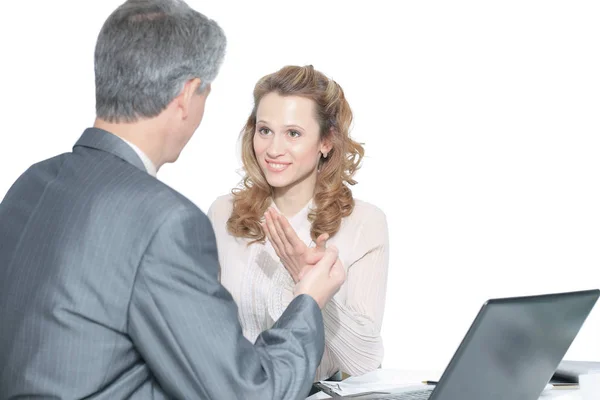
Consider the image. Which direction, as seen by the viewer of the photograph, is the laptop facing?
facing away from the viewer and to the left of the viewer

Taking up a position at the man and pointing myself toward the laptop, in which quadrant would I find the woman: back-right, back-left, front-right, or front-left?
front-left

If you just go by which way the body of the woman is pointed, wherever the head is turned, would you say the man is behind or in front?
in front

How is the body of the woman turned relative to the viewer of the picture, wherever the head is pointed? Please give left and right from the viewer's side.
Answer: facing the viewer and to the left of the viewer

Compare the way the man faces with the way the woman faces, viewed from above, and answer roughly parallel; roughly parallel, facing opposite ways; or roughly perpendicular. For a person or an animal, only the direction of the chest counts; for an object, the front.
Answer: roughly parallel, facing opposite ways

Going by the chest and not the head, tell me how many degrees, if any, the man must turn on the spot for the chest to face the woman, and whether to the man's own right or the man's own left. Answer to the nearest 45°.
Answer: approximately 45° to the man's own left

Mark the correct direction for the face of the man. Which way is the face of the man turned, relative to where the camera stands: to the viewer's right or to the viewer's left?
to the viewer's right

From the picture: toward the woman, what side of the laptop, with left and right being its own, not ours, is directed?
front

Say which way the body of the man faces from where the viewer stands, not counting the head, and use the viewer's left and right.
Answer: facing away from the viewer and to the right of the viewer

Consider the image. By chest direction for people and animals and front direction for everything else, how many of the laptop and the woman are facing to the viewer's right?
0

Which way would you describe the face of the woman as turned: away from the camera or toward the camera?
toward the camera

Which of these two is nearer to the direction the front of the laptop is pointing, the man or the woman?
the woman

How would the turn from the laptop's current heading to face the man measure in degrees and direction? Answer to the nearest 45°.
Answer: approximately 90° to its left

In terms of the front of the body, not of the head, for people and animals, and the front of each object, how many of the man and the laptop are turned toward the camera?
0
